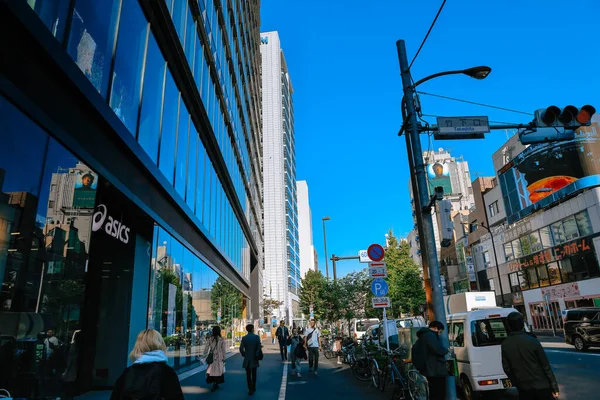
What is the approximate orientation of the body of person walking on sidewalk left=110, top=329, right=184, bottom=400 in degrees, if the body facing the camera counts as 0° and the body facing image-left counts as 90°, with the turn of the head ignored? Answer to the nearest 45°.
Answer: approximately 180°

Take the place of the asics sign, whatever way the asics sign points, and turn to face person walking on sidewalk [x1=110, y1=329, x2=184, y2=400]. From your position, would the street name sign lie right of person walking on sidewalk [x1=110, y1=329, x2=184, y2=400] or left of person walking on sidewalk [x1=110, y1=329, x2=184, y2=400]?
left

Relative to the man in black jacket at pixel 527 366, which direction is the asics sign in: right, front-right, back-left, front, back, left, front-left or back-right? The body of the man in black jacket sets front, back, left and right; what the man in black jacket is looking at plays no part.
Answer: left

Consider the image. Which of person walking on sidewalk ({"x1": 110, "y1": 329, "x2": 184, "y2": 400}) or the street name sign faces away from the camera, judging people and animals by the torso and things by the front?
the person walking on sidewalk

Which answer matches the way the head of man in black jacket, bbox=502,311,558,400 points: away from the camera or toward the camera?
away from the camera

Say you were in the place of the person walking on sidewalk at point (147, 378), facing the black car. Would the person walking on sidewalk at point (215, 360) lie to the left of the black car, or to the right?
left

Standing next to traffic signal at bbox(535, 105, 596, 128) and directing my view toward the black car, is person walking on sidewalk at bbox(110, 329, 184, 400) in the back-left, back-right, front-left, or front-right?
back-left

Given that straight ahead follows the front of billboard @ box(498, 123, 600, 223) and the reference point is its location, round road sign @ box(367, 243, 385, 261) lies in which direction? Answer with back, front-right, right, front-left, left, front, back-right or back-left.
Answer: front-left

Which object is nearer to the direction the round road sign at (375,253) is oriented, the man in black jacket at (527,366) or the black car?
the man in black jacket

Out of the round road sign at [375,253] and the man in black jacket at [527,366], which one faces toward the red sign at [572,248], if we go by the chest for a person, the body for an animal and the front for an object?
the man in black jacket

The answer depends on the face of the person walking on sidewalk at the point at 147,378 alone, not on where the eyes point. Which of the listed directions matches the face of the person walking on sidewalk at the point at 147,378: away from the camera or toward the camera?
away from the camera

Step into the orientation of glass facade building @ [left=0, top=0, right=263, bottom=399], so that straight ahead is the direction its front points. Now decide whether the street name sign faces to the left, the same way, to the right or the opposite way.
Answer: to the right

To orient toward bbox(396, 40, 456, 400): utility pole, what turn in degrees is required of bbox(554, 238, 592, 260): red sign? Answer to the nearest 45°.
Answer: approximately 45° to its left

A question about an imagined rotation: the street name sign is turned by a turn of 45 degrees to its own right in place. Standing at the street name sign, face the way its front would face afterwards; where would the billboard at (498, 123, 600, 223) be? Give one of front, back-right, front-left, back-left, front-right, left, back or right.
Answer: back-right
